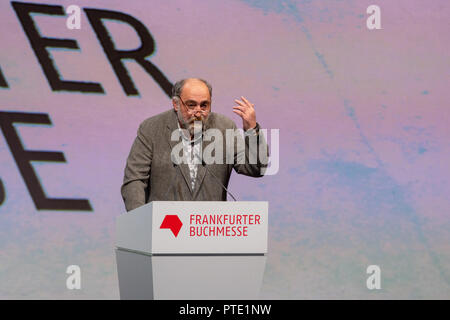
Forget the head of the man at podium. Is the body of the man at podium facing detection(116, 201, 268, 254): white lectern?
yes

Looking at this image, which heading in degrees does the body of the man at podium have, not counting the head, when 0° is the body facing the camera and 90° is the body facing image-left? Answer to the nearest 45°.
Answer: approximately 0°

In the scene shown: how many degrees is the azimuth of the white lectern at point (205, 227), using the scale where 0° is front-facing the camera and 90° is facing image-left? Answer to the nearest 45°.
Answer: approximately 0°

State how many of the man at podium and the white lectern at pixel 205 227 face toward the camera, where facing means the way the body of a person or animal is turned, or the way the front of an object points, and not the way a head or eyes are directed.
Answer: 2

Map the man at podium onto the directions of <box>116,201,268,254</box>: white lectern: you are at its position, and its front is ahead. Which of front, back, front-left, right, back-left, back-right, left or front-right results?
back
